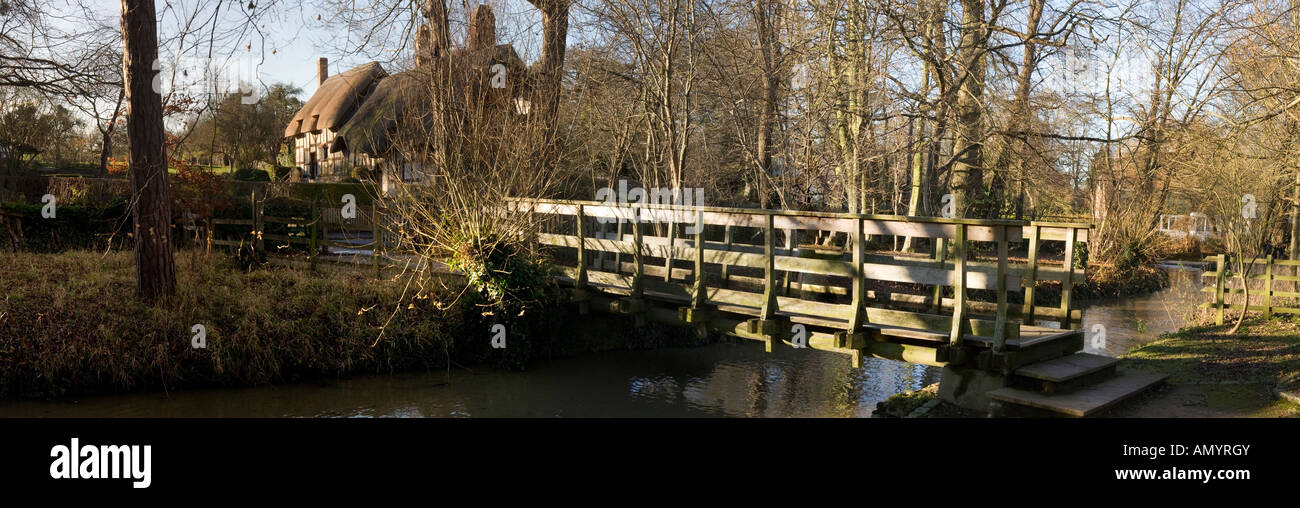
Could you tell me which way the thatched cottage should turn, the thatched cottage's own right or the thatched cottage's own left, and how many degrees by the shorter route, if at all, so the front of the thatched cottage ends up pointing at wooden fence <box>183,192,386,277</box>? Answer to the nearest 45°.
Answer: approximately 45° to the thatched cottage's own left

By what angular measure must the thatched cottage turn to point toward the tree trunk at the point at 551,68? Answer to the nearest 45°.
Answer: approximately 45° to its left

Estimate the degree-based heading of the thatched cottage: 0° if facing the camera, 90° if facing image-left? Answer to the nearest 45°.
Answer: approximately 45°

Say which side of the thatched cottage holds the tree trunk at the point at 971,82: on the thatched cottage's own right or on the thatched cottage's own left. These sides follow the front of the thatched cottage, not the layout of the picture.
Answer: on the thatched cottage's own left

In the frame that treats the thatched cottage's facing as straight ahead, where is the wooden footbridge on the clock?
The wooden footbridge is roughly at 10 o'clock from the thatched cottage.

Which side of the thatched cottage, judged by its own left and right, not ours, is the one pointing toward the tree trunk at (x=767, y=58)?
left
